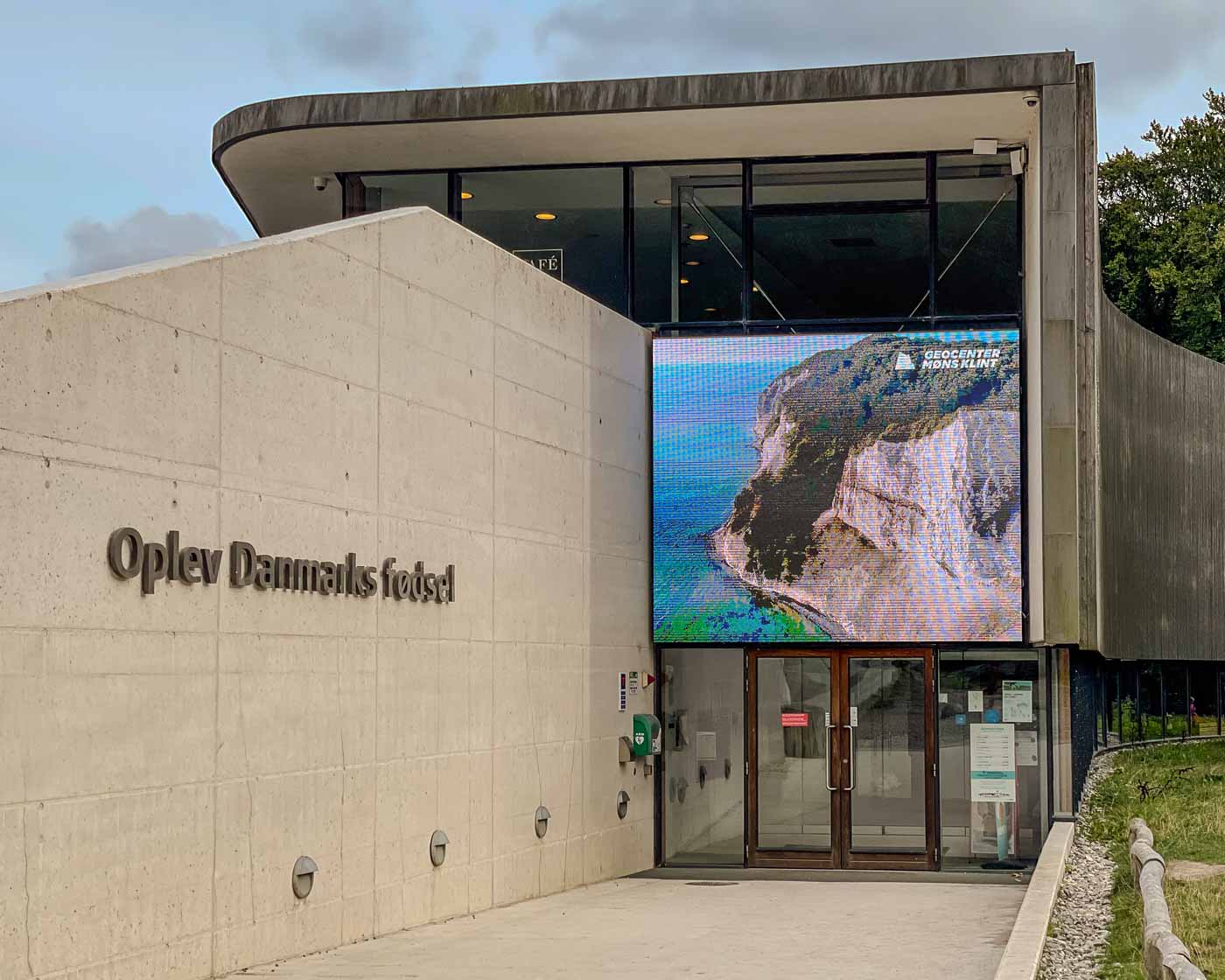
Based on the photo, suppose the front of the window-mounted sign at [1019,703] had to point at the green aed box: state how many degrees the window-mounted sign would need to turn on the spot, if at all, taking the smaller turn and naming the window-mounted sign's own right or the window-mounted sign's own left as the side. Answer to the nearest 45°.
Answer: approximately 90° to the window-mounted sign's own right

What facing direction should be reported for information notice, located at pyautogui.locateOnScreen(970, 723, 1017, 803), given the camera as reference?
facing the viewer

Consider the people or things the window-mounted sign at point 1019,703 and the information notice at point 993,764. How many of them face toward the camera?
2

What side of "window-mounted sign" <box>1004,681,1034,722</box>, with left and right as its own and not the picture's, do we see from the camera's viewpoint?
front

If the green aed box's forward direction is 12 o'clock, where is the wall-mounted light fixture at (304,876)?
The wall-mounted light fixture is roughly at 2 o'clock from the green aed box.

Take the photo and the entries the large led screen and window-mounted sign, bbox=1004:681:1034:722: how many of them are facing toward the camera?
2

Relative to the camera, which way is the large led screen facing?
toward the camera

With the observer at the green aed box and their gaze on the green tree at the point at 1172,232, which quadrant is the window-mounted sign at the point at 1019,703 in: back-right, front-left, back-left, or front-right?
front-right

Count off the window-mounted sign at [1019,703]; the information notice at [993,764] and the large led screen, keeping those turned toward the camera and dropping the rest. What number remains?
3

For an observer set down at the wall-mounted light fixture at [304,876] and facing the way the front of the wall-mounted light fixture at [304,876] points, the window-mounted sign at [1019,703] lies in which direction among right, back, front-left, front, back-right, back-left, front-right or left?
left

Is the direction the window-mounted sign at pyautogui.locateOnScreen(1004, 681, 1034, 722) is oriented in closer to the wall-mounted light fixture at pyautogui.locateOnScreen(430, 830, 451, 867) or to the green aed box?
the wall-mounted light fixture

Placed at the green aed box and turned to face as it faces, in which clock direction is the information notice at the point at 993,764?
The information notice is roughly at 10 o'clock from the green aed box.
